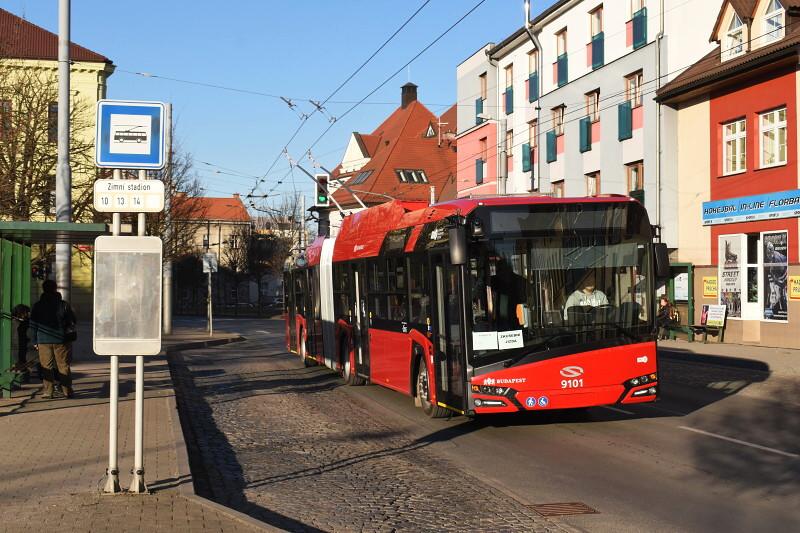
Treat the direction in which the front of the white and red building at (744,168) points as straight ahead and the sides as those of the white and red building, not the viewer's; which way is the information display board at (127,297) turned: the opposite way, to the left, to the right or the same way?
to the left

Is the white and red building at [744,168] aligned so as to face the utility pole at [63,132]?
yes

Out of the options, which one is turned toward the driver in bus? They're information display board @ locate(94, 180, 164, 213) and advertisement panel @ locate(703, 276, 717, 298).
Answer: the advertisement panel

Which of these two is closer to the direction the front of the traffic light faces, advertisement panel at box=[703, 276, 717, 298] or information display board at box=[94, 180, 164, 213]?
the information display board

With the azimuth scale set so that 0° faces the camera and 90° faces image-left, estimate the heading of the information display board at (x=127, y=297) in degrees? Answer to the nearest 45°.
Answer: approximately 0°

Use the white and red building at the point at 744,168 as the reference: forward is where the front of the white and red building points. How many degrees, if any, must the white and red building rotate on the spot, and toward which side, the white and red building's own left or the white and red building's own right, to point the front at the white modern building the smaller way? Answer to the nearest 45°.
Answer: approximately 90° to the white and red building's own right

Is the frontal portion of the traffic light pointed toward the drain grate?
yes

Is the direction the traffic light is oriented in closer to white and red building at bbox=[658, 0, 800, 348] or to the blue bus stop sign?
the blue bus stop sign

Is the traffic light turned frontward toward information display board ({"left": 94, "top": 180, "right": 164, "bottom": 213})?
yes

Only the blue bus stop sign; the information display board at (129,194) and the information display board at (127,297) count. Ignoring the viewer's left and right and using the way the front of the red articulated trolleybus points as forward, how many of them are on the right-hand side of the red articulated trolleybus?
3

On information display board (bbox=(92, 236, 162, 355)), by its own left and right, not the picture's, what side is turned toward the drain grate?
left
